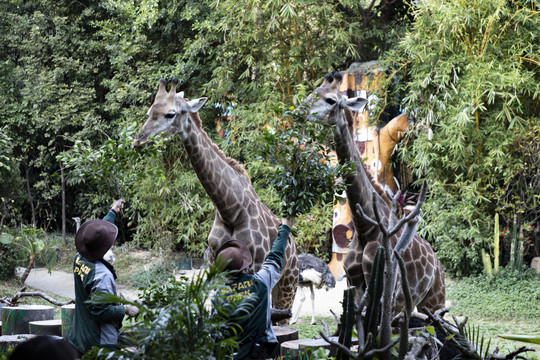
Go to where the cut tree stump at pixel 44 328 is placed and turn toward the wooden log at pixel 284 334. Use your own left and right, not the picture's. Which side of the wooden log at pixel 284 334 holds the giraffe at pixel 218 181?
left

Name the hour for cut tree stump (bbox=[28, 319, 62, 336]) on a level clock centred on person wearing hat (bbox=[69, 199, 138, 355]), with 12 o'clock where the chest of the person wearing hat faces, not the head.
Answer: The cut tree stump is roughly at 10 o'clock from the person wearing hat.

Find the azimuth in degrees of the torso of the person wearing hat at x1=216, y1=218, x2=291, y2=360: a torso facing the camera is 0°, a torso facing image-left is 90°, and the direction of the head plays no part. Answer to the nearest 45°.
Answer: approximately 225°

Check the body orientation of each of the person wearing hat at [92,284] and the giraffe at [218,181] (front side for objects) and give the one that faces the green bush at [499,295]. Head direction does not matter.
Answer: the person wearing hat

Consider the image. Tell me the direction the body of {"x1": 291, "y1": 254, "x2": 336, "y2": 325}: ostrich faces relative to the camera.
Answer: to the viewer's left

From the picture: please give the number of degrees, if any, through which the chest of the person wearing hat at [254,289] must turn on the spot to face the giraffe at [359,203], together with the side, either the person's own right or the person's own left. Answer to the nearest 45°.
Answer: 0° — they already face it

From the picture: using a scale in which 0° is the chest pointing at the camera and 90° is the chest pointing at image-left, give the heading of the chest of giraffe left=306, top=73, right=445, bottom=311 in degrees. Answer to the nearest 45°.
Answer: approximately 45°

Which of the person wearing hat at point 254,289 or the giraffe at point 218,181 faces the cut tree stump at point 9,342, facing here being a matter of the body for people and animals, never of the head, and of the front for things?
the giraffe

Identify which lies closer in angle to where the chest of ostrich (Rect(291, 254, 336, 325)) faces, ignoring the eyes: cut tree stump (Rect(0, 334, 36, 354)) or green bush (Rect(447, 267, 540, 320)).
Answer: the cut tree stump

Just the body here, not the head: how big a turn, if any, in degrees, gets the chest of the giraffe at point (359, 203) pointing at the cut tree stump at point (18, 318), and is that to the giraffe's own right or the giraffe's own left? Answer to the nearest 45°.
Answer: approximately 45° to the giraffe's own right
